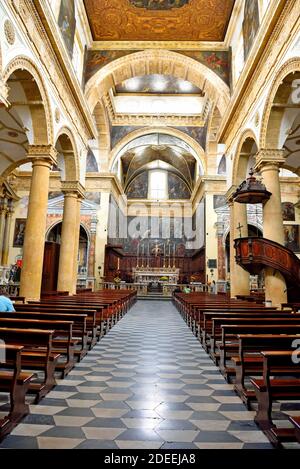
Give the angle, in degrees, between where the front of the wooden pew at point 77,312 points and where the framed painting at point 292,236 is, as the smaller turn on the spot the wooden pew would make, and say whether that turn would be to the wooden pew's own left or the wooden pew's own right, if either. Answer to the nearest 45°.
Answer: approximately 45° to the wooden pew's own right

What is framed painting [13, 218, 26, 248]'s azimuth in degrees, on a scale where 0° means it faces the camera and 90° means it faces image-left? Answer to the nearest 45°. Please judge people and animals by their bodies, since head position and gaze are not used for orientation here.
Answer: approximately 315°

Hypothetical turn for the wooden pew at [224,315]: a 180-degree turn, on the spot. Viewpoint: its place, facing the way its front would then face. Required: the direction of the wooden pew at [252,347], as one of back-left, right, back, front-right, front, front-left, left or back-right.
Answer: front

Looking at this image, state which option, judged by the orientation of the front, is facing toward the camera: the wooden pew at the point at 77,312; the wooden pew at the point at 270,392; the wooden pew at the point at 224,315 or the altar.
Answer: the altar

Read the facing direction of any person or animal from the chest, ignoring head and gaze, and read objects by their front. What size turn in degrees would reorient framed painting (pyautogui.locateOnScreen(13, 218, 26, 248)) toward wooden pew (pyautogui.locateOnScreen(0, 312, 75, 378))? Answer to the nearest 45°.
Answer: approximately 45° to its right

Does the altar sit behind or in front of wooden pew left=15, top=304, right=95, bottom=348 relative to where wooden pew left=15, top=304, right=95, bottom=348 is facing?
in front

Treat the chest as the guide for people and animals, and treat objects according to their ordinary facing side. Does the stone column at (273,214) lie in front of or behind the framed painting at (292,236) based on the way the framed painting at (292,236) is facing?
in front

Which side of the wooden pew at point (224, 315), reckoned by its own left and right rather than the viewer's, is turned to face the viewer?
back

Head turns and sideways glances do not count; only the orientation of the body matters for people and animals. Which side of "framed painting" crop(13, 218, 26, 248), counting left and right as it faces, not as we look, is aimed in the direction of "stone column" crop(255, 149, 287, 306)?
front

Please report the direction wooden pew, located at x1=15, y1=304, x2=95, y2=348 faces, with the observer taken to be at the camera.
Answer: facing away from the viewer

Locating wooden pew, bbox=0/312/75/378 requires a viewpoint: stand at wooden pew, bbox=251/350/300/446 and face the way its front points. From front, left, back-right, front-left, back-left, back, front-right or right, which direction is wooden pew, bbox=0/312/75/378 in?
left

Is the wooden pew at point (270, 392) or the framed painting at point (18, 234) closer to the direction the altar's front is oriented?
the wooden pew

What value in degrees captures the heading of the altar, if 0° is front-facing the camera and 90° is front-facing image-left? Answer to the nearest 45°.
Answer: approximately 0°

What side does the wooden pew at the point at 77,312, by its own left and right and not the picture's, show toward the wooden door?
front

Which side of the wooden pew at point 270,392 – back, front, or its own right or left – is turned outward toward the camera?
back

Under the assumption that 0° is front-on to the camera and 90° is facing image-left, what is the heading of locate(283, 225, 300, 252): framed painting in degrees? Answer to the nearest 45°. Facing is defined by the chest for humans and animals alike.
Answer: approximately 45°

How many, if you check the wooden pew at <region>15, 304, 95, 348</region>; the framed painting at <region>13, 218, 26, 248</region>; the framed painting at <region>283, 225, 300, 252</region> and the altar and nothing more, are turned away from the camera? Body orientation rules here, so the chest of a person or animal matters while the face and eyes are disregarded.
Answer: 1

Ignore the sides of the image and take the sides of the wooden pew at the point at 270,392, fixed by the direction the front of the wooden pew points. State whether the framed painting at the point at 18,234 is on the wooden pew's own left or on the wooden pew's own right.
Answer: on the wooden pew's own left

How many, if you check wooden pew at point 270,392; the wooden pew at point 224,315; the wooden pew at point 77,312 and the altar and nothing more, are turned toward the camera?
1

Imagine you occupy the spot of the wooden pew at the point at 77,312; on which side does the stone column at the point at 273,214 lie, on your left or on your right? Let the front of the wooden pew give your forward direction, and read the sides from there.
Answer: on your right

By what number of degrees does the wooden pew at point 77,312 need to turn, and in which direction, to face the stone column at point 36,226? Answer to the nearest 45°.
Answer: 0° — it already faces it
